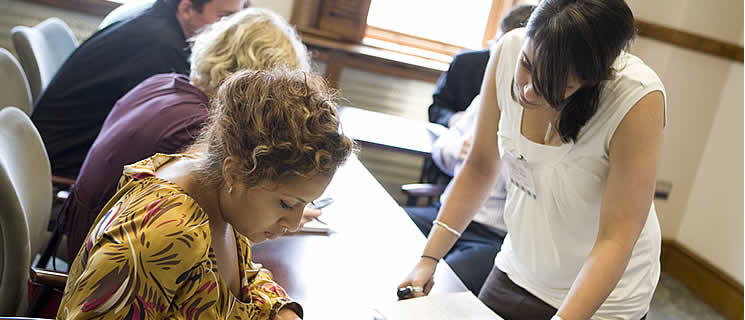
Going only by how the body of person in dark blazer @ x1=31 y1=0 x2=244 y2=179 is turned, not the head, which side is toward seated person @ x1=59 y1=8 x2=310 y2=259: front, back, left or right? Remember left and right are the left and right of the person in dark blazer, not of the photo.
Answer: right

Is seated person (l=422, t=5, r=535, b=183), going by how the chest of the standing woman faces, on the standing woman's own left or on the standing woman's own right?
on the standing woman's own right

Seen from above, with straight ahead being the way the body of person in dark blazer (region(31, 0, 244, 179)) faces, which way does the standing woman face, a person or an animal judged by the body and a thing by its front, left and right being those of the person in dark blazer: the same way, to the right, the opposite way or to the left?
the opposite way

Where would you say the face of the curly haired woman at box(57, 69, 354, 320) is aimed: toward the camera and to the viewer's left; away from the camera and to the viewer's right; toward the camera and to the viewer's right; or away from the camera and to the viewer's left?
toward the camera and to the viewer's right

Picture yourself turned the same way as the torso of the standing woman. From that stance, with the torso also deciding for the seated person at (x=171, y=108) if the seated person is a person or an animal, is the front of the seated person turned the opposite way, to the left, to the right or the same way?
the opposite way

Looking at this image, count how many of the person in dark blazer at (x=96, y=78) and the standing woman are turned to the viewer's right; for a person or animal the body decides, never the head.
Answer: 1

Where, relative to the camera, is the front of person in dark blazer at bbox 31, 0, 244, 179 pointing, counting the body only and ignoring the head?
to the viewer's right

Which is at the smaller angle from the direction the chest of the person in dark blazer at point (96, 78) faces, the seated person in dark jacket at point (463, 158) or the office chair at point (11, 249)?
the seated person in dark jacket

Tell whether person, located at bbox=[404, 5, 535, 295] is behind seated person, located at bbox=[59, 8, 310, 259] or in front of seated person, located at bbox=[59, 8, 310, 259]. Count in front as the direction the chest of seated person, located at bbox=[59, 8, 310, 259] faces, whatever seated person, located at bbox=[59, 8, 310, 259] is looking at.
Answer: in front

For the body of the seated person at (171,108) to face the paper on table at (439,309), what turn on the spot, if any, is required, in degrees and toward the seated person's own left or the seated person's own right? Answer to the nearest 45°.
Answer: approximately 45° to the seated person's own right

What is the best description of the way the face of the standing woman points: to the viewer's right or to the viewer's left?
to the viewer's left

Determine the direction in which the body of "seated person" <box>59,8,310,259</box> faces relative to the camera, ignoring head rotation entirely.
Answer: to the viewer's right

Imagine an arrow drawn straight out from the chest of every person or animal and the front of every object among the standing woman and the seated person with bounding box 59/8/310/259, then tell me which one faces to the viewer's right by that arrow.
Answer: the seated person
